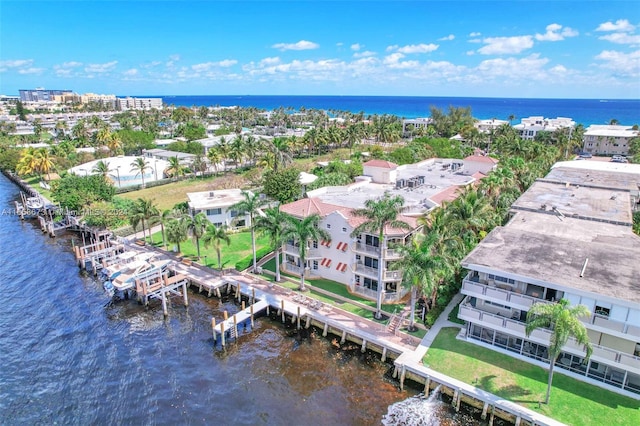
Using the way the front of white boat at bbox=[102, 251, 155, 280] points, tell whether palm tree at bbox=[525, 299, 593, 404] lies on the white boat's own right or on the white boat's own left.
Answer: on the white boat's own right

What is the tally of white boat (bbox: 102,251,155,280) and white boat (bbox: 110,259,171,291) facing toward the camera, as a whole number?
0

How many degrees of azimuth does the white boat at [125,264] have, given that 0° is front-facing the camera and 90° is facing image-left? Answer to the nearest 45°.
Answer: approximately 225°

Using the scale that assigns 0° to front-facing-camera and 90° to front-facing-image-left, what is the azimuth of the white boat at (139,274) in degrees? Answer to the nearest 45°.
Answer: approximately 225°

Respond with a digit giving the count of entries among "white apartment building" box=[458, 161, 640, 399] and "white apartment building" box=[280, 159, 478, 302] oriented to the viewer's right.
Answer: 0

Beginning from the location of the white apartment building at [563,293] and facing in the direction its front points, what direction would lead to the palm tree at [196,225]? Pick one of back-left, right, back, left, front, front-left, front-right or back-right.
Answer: front-right

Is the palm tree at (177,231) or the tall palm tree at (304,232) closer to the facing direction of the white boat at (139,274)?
the palm tree

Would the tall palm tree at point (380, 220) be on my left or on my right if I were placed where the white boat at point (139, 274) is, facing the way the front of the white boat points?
on my right

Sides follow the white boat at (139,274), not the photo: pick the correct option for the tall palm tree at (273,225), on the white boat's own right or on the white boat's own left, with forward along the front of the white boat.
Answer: on the white boat's own right

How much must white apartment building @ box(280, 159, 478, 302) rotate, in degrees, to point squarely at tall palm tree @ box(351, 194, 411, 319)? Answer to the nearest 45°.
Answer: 0° — it already faces it

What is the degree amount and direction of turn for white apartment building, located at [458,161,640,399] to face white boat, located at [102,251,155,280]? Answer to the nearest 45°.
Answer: approximately 45° to its right

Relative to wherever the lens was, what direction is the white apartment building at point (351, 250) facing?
facing the viewer and to the left of the viewer

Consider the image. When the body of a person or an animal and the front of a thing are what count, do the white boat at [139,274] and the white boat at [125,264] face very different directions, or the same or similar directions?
same or similar directions

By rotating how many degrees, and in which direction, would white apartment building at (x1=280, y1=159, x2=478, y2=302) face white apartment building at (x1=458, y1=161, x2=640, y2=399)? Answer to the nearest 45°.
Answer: approximately 90° to its left
